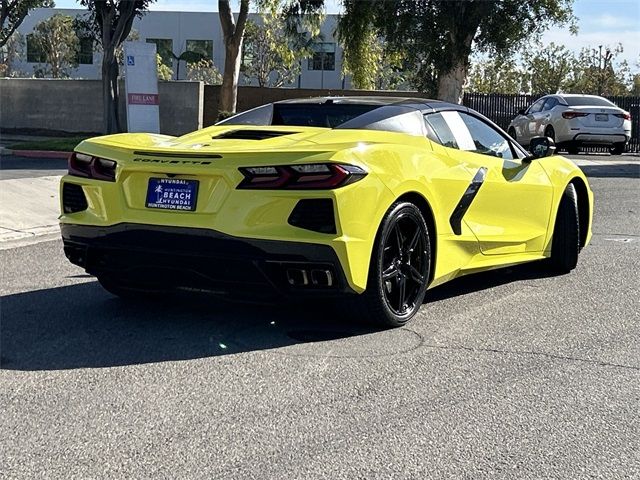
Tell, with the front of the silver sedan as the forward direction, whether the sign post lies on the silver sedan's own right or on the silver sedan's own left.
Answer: on the silver sedan's own left

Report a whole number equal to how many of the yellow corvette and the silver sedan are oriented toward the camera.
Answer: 0

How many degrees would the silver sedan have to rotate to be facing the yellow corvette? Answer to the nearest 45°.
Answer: approximately 135° to its left

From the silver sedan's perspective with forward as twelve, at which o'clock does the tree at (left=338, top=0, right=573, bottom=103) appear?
The tree is roughly at 12 o'clock from the silver sedan.

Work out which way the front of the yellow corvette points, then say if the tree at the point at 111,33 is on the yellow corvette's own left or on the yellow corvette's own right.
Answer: on the yellow corvette's own left

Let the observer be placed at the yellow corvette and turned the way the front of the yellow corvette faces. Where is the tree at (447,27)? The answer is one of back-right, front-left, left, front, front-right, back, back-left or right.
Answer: front-left

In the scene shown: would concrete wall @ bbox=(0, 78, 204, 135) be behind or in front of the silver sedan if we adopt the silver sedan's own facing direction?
in front

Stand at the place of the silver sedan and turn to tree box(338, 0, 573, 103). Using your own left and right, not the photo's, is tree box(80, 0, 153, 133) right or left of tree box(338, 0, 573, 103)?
left

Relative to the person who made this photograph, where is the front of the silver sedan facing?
facing away from the viewer and to the left of the viewer

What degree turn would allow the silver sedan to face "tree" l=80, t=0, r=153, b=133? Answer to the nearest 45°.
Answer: approximately 45° to its left

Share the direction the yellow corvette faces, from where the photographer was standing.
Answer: facing away from the viewer and to the right of the viewer

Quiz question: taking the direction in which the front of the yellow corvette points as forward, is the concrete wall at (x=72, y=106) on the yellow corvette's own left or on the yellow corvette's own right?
on the yellow corvette's own left
